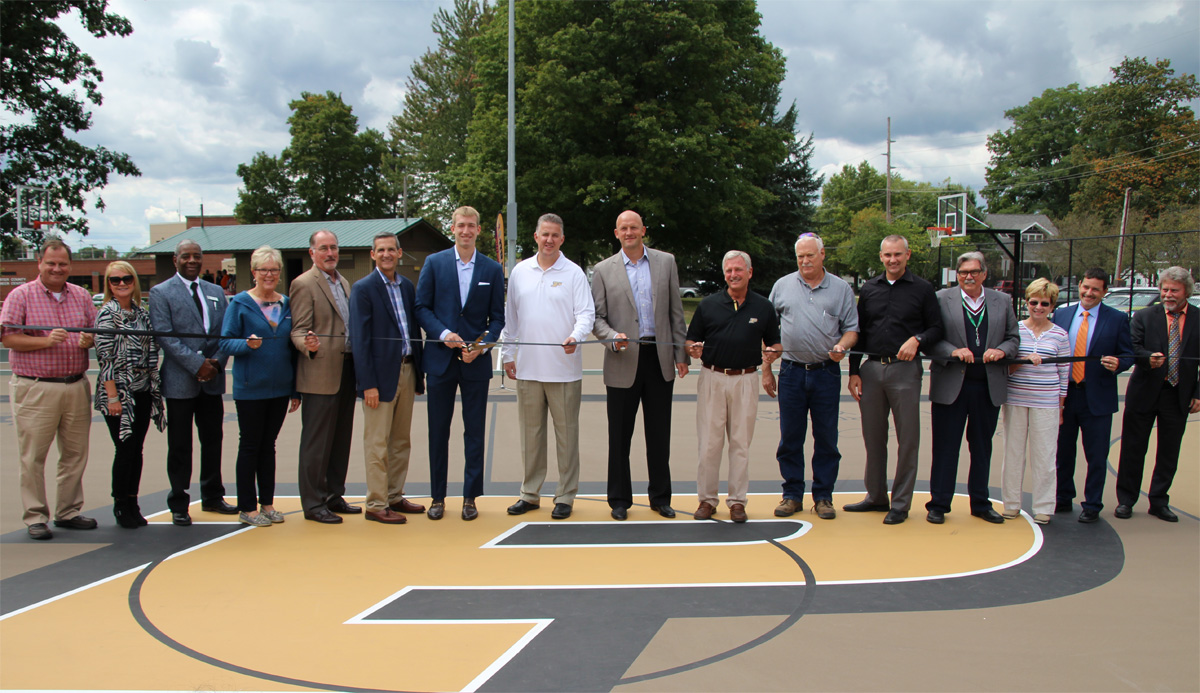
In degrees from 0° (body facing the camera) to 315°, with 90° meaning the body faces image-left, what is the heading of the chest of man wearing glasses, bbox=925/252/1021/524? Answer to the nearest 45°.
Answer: approximately 0°

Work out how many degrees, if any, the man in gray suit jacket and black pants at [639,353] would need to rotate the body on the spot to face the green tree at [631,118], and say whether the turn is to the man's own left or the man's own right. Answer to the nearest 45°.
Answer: approximately 180°

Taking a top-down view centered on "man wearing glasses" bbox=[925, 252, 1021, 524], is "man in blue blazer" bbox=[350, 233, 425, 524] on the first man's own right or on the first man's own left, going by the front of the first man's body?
on the first man's own right

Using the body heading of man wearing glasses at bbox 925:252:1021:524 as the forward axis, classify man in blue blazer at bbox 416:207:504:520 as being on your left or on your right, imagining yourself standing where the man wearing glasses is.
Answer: on your right

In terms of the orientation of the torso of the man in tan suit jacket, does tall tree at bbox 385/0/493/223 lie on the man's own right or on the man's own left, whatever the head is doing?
on the man's own left

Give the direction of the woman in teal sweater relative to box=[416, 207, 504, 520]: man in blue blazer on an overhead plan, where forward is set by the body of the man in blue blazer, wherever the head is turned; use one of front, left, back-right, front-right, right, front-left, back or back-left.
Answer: right

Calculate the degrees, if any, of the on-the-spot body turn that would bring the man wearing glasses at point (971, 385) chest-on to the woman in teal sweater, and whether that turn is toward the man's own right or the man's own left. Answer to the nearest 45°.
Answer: approximately 45° to the man's own right

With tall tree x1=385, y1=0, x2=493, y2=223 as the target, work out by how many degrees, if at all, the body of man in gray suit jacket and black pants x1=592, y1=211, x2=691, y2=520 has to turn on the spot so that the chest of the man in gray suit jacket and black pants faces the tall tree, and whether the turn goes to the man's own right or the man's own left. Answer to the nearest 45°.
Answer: approximately 180°

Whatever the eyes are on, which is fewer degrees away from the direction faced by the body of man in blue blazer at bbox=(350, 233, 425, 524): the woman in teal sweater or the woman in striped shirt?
the woman in striped shirt

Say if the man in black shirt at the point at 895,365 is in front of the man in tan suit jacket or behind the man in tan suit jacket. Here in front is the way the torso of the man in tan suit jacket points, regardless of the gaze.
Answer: in front

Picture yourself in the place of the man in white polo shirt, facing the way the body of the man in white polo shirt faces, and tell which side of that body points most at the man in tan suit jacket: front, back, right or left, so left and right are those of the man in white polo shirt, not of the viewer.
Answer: right

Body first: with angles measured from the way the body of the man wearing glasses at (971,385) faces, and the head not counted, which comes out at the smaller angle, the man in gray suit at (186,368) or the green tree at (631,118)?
the man in gray suit
